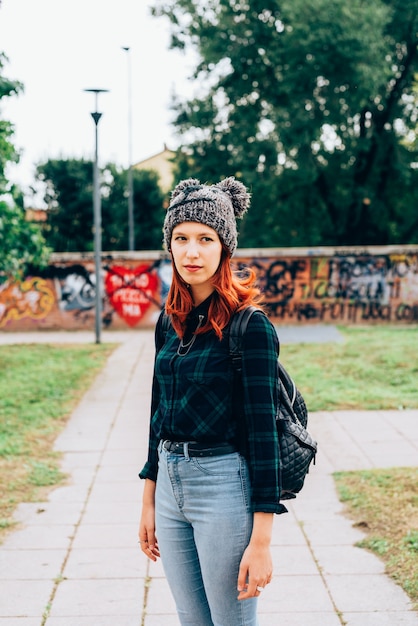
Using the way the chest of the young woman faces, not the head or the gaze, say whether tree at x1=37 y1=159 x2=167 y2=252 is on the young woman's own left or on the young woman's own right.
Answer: on the young woman's own right

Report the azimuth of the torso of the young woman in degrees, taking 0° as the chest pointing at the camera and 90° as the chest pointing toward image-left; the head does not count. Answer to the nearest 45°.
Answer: approximately 45°

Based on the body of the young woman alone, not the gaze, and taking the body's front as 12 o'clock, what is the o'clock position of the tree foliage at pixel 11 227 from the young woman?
The tree foliage is roughly at 4 o'clock from the young woman.

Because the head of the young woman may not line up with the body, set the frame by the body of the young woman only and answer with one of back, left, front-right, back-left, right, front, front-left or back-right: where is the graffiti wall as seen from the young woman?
back-right

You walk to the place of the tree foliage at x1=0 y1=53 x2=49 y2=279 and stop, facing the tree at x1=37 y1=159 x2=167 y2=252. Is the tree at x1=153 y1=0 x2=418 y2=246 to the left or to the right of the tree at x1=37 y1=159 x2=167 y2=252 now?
right
